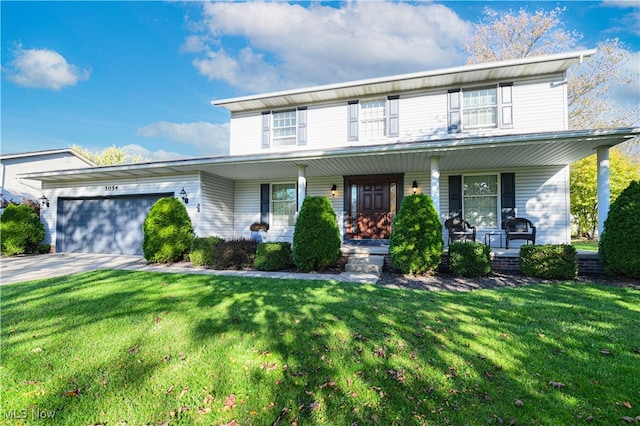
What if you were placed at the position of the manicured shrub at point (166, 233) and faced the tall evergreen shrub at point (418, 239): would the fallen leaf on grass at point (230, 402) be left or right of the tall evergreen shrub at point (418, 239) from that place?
right

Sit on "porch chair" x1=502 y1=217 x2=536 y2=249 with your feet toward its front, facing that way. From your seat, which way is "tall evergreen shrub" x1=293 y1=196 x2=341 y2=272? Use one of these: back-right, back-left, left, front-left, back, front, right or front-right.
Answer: front-right

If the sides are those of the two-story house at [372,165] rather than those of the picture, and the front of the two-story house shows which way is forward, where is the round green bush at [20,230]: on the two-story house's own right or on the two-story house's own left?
on the two-story house's own right

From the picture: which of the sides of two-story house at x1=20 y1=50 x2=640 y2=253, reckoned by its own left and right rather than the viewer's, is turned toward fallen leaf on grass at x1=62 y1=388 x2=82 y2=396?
front

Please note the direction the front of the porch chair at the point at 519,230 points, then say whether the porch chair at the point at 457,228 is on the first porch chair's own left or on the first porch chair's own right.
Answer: on the first porch chair's own right

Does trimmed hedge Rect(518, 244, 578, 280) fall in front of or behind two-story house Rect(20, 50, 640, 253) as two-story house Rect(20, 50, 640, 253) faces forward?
in front

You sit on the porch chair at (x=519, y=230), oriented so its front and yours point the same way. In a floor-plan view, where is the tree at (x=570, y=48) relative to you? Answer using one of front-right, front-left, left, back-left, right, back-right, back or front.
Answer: back

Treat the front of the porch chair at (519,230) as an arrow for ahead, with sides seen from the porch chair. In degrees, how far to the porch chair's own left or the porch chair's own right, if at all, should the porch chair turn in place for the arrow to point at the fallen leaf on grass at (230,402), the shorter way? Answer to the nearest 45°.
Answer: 0° — it already faces it

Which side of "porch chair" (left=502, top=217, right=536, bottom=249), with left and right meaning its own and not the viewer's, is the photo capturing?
front

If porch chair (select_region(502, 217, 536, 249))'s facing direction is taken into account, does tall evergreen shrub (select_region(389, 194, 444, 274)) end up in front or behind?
in front

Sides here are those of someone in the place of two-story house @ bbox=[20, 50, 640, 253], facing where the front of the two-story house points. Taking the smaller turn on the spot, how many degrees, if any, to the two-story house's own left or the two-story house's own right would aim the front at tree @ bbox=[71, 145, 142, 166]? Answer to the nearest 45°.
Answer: approximately 135° to the two-story house's own right

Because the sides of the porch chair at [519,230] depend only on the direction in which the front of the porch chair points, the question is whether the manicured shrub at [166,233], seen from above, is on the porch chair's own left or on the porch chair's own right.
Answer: on the porch chair's own right

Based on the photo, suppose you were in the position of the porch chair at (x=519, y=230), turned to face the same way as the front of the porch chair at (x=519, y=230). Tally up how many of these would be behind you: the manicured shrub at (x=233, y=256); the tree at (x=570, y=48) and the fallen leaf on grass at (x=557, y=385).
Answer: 1

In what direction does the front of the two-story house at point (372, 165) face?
toward the camera

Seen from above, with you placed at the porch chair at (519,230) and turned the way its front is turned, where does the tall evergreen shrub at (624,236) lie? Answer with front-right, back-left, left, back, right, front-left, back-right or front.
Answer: front-left
